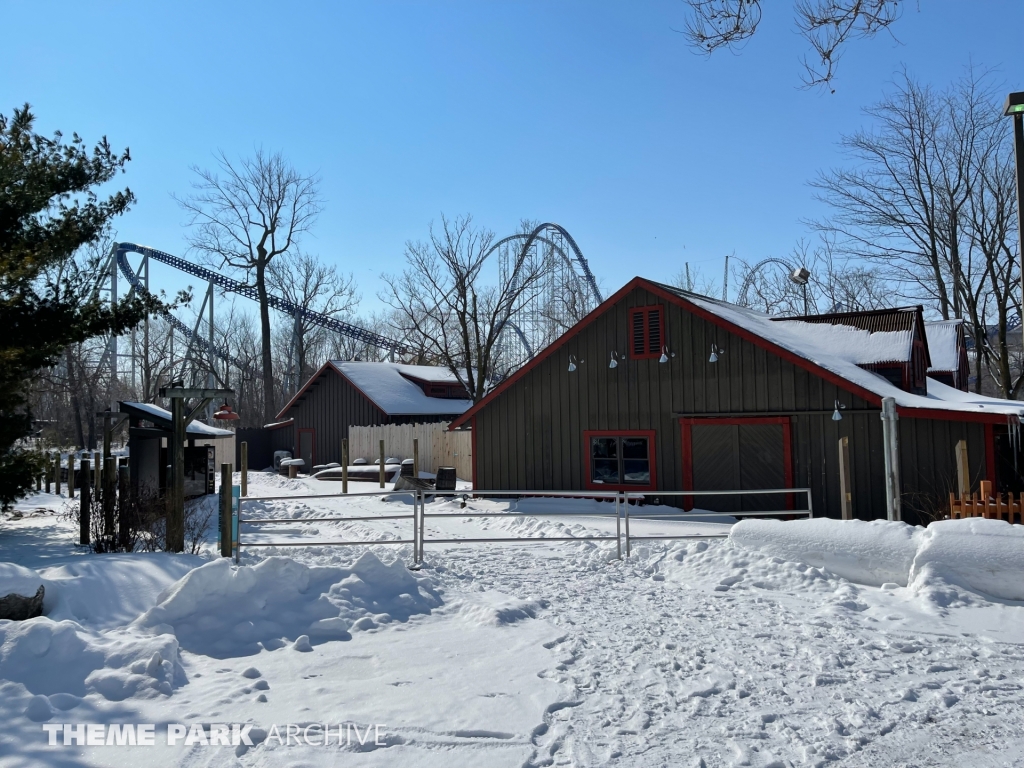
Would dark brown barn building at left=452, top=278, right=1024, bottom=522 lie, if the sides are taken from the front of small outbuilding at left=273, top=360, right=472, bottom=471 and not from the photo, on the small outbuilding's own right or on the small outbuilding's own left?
on the small outbuilding's own left

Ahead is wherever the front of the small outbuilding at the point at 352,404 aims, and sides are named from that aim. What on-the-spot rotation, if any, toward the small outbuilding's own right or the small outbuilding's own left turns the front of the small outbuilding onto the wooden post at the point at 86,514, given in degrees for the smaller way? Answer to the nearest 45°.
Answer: approximately 45° to the small outbuilding's own left

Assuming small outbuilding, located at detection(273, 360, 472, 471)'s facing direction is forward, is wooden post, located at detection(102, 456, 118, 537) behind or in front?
in front

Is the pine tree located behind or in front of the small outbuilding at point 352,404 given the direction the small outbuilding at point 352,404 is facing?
in front

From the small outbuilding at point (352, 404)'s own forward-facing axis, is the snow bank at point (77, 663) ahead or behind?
ahead

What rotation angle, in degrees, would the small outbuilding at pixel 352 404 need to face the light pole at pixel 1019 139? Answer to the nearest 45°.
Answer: approximately 45° to its left

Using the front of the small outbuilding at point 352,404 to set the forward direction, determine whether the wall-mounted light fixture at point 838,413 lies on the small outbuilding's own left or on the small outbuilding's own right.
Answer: on the small outbuilding's own left

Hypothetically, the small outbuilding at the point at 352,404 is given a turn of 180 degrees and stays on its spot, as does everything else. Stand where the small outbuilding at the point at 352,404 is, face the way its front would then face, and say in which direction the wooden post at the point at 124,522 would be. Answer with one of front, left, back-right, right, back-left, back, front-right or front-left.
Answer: back-right

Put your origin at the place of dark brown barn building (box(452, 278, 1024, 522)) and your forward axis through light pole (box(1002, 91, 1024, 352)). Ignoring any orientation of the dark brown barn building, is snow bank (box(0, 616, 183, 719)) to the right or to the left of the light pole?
right

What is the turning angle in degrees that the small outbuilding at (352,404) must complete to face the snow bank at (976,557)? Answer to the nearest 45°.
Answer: approximately 45° to its left

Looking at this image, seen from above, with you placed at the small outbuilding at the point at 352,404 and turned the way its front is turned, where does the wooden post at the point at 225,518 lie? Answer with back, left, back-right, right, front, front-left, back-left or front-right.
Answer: front-left

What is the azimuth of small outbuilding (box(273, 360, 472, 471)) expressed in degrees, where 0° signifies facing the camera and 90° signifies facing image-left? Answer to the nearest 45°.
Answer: approximately 45°

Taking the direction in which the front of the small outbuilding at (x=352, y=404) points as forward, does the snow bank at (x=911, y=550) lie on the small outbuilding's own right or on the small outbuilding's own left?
on the small outbuilding's own left

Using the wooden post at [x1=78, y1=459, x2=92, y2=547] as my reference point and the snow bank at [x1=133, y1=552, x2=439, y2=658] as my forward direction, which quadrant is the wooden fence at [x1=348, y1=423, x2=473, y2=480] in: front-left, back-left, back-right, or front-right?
back-left
